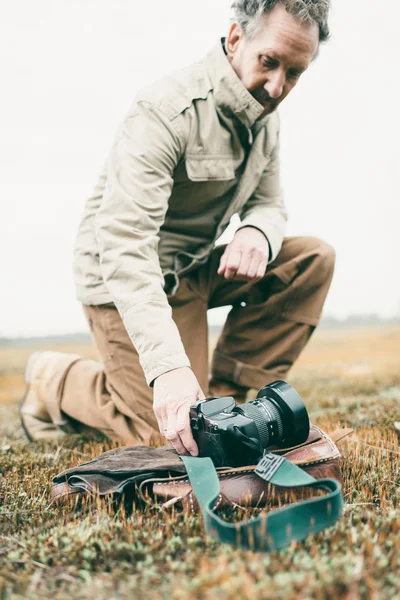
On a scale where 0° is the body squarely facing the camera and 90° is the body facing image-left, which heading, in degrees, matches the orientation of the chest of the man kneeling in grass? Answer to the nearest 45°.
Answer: approximately 315°

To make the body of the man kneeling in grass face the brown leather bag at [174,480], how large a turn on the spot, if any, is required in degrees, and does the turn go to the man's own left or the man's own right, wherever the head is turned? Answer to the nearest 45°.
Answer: approximately 45° to the man's own right
